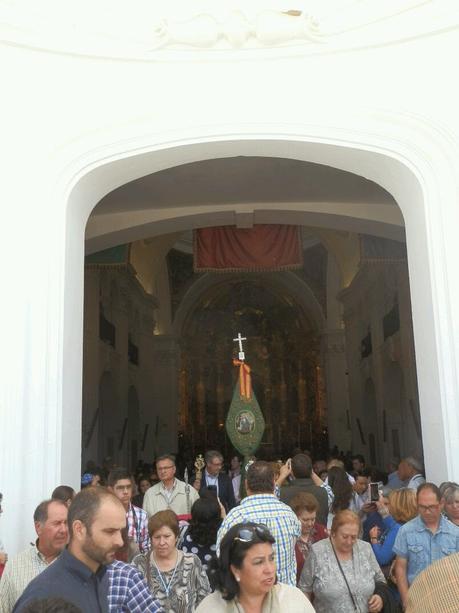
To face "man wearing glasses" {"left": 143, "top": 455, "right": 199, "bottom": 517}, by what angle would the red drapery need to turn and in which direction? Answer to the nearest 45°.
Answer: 0° — it already faces them

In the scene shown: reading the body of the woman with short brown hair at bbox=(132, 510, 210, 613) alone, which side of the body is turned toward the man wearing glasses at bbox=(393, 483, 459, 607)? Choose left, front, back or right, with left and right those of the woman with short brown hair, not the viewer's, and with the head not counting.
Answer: left

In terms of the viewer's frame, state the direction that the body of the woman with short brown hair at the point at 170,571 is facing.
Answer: toward the camera

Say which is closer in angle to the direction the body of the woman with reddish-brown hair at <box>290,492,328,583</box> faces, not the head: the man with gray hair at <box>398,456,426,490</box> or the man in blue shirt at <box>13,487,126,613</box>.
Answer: the man in blue shirt

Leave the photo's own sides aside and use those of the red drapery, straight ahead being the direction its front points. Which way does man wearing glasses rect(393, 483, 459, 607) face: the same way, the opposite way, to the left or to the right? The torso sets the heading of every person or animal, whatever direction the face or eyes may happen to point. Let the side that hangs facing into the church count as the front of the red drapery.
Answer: the same way

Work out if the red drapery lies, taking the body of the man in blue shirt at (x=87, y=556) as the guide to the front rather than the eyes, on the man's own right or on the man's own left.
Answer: on the man's own left

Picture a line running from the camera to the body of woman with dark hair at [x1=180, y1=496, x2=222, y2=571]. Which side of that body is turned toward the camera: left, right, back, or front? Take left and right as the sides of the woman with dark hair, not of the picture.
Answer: back

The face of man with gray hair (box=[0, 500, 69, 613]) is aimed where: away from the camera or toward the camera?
toward the camera

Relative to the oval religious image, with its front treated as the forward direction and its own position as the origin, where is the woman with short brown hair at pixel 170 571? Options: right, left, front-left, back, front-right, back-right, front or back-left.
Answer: front

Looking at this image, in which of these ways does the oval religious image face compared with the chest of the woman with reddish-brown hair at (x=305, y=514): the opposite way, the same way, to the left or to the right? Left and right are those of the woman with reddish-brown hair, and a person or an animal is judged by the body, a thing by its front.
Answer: the same way

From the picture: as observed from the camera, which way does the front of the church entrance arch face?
facing the viewer

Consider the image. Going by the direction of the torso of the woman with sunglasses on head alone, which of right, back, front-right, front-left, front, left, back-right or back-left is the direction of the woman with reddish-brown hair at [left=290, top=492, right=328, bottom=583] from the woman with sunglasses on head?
back-left

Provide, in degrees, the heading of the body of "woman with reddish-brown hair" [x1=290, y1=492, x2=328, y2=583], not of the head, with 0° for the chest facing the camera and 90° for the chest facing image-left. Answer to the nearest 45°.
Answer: approximately 0°

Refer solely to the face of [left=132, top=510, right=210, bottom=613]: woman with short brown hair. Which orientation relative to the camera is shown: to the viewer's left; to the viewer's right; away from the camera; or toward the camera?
toward the camera
